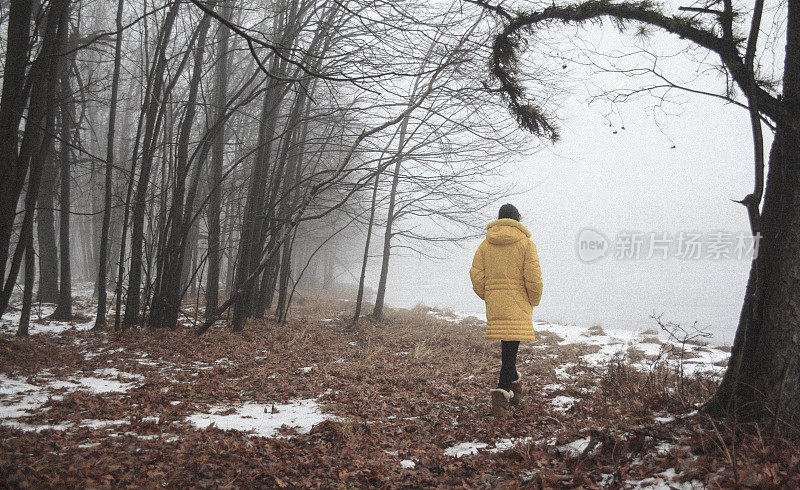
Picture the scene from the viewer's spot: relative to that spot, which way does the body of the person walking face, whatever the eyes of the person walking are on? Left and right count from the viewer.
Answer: facing away from the viewer

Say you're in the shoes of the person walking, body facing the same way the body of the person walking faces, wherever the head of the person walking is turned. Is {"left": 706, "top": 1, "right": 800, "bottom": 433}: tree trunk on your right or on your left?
on your right
